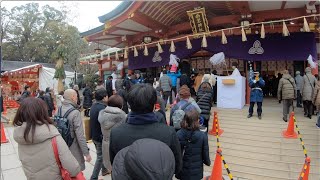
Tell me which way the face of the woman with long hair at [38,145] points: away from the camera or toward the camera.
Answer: away from the camera

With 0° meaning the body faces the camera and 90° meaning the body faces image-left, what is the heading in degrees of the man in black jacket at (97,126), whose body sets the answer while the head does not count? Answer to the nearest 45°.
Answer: approximately 225°

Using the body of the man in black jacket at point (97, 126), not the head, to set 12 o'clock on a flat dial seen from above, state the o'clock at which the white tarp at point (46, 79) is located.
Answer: The white tarp is roughly at 10 o'clock from the man in black jacket.

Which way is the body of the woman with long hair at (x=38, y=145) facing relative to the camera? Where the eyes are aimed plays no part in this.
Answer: away from the camera

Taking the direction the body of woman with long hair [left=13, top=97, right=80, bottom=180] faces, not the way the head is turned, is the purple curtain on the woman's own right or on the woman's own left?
on the woman's own right

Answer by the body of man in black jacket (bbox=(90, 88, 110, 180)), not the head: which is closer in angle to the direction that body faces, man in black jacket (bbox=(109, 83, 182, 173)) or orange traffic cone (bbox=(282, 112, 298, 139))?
the orange traffic cone

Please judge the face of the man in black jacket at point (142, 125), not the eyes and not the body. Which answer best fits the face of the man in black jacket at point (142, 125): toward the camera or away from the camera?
away from the camera

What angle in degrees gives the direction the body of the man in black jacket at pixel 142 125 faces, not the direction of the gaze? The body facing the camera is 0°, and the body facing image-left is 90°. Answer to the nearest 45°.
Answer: approximately 180°

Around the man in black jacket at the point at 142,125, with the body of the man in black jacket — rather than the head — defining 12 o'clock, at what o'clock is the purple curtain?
The purple curtain is roughly at 1 o'clock from the man in black jacket.

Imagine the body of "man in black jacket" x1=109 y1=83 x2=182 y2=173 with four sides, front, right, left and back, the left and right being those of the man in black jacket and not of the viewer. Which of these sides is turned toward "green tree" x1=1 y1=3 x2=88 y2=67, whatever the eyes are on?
front

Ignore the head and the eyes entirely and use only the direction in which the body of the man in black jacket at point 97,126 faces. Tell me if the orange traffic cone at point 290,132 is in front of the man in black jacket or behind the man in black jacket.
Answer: in front

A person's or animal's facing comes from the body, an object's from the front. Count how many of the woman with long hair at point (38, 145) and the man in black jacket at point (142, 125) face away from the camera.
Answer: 2

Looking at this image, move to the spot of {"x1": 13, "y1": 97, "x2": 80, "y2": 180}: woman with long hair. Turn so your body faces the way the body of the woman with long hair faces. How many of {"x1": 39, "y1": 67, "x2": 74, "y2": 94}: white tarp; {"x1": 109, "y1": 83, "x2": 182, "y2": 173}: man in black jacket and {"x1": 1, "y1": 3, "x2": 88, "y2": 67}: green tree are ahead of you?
2

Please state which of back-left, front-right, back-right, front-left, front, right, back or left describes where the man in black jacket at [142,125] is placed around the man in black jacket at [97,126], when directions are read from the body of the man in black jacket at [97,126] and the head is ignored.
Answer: back-right

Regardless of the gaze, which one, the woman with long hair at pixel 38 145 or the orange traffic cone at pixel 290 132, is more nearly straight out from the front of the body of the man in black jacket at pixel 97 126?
the orange traffic cone

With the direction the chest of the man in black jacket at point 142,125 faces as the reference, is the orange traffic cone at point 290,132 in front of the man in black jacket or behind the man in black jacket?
in front
